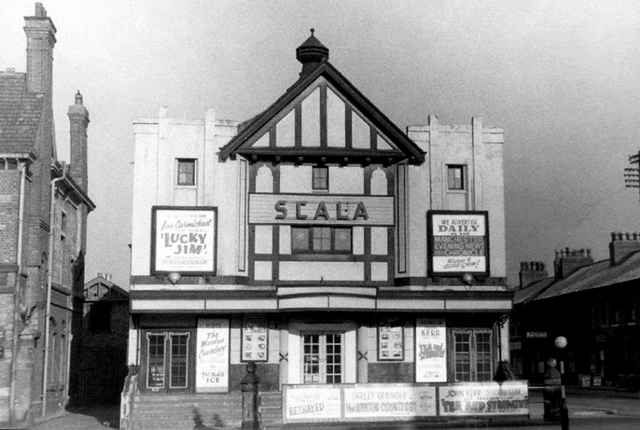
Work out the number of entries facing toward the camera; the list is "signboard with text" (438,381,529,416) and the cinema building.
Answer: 2

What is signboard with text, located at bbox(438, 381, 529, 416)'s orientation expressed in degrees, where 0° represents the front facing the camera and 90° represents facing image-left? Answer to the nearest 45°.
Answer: approximately 0°

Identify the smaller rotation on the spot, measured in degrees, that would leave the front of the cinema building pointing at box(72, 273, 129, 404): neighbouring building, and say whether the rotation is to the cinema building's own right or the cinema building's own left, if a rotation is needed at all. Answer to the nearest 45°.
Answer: approximately 135° to the cinema building's own right

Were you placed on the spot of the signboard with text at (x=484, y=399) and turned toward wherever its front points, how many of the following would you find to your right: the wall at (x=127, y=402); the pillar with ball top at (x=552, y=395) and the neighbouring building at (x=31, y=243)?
2

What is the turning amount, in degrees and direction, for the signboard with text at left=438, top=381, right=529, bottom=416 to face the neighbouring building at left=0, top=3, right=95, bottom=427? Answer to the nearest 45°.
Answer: approximately 90° to its right

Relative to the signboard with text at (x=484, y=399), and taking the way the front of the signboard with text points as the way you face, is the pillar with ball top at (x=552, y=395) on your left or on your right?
on your left
